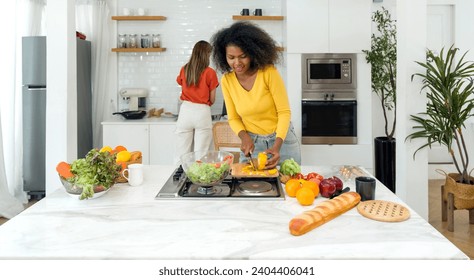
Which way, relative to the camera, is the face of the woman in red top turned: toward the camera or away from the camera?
away from the camera

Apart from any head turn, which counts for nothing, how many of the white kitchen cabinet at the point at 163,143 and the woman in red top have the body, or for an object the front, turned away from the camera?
1

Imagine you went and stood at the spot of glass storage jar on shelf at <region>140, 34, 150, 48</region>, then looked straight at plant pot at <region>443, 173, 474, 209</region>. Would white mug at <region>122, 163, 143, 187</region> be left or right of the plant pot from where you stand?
right

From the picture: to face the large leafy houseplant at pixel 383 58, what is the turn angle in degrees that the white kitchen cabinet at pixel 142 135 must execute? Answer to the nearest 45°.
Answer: approximately 90° to its left

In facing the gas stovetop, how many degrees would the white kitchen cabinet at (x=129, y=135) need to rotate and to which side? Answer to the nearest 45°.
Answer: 0° — it already faces it

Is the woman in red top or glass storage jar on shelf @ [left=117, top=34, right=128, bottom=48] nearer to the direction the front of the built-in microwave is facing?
the woman in red top

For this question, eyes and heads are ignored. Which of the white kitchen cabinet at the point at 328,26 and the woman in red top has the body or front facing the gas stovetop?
the white kitchen cabinet

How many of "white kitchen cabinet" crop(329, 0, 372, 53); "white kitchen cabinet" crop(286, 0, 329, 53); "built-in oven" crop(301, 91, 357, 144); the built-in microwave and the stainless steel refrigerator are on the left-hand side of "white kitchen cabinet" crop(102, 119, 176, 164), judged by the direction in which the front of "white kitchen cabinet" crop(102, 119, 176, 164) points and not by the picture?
4
